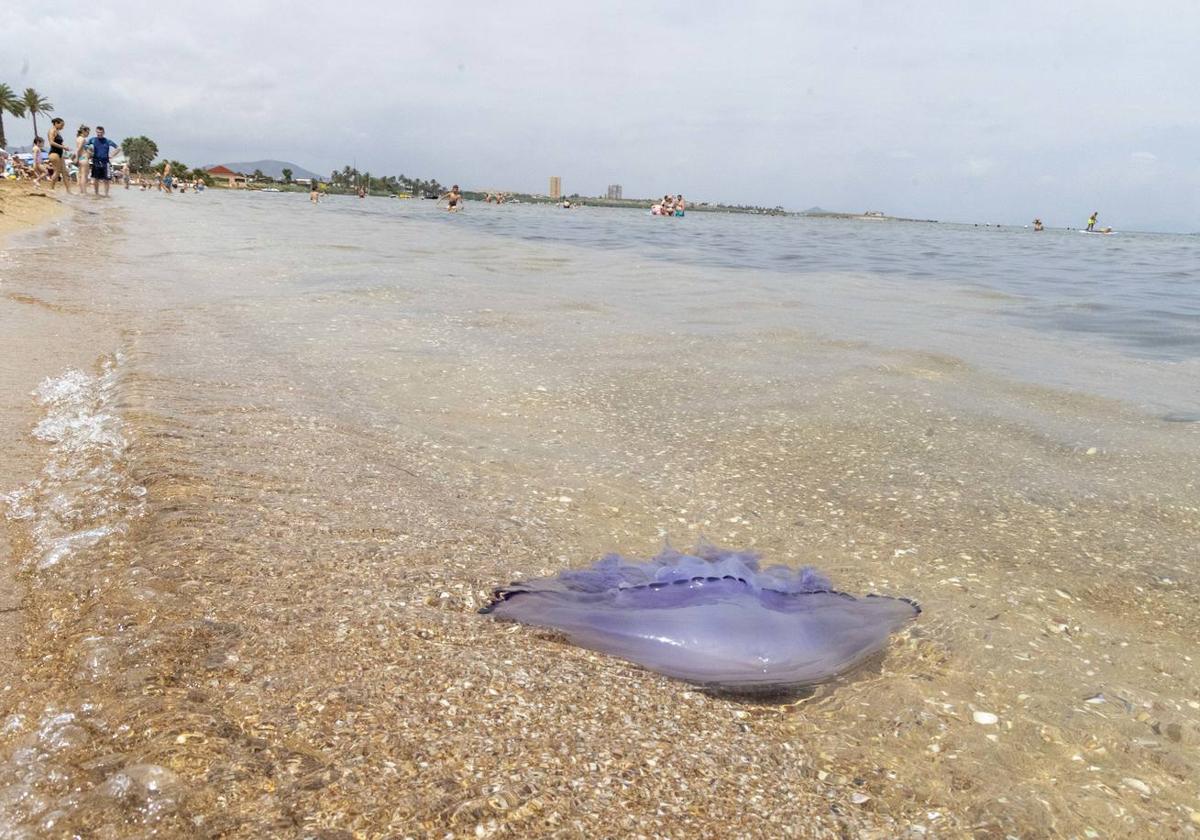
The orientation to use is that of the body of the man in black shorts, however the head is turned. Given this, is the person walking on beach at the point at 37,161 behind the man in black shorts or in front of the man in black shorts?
behind

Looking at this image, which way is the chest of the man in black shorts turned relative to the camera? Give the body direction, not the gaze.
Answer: toward the camera
